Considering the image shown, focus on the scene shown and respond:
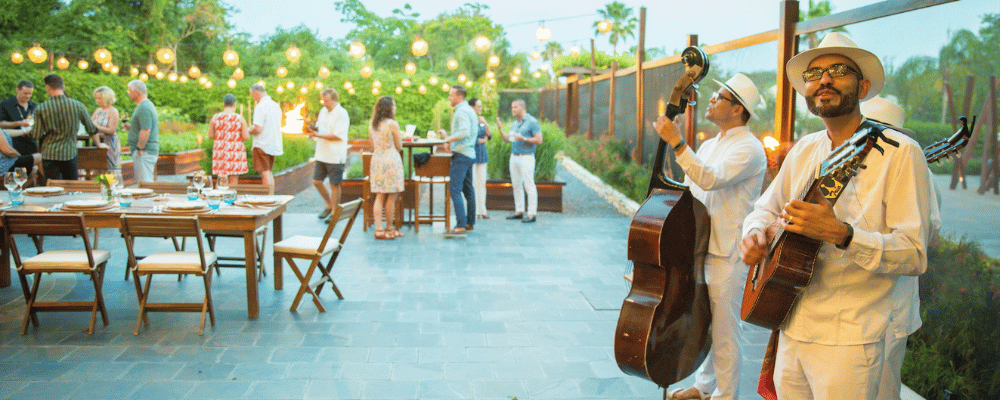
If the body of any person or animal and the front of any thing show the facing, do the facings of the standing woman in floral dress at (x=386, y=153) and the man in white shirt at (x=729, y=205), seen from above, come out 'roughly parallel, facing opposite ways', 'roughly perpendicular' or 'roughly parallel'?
roughly perpendicular

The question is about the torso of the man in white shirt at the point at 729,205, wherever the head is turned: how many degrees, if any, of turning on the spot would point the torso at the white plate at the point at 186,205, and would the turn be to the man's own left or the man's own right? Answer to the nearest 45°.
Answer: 0° — they already face it

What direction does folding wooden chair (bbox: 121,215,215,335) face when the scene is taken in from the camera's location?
facing away from the viewer

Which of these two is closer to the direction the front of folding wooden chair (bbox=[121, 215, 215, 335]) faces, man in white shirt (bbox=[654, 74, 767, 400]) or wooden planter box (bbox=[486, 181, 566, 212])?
the wooden planter box

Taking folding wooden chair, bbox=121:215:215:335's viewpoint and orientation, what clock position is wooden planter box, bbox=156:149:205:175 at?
The wooden planter box is roughly at 12 o'clock from the folding wooden chair.

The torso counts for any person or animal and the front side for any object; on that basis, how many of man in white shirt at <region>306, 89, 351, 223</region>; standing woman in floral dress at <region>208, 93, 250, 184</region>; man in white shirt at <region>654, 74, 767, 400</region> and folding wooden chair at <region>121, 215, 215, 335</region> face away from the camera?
2

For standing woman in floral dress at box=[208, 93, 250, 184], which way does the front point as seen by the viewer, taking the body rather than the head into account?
away from the camera

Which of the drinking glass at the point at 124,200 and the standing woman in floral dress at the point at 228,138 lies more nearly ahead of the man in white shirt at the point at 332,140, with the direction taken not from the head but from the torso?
the drinking glass

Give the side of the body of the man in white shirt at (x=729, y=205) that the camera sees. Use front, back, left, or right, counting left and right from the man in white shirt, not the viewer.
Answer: left

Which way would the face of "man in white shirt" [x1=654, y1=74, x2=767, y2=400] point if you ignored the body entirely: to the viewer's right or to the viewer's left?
to the viewer's left
